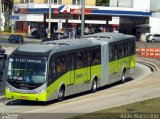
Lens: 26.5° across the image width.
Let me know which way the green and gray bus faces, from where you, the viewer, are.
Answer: facing the viewer and to the left of the viewer
